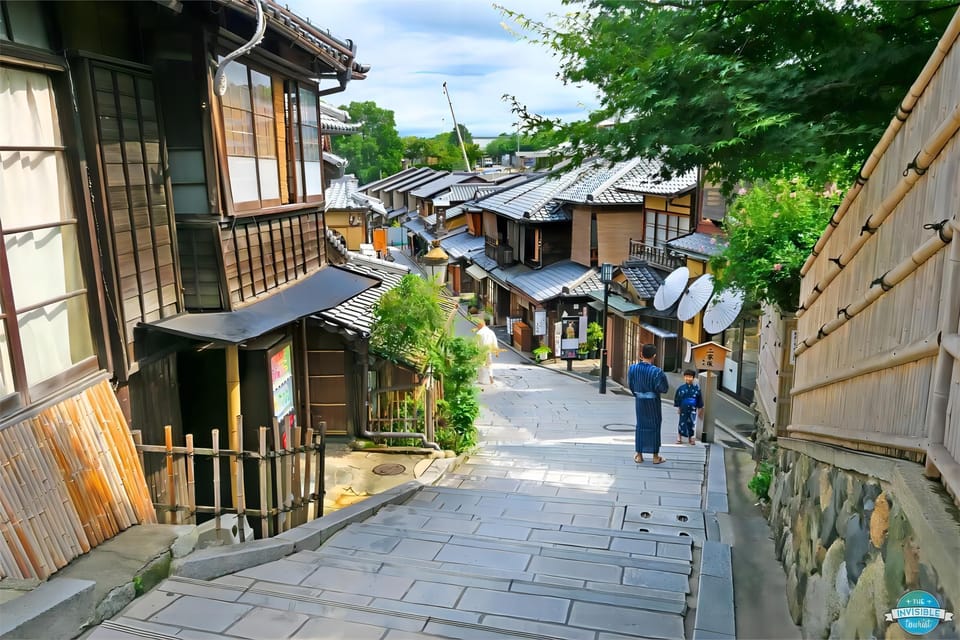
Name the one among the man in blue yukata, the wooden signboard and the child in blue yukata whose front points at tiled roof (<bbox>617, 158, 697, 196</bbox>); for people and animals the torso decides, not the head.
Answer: the man in blue yukata

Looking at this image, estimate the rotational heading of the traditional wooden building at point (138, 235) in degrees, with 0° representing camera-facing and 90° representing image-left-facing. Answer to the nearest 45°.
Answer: approximately 315°

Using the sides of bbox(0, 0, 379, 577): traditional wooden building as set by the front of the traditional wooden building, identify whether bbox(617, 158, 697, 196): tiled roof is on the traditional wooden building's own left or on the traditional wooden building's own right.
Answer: on the traditional wooden building's own left

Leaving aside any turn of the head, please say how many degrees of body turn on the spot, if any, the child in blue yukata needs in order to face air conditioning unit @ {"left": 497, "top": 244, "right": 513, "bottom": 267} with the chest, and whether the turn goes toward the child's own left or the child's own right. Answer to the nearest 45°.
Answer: approximately 135° to the child's own right

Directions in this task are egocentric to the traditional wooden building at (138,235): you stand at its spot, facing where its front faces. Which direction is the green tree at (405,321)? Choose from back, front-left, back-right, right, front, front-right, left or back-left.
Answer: left

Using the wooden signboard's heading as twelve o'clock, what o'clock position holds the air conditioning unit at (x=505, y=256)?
The air conditioning unit is roughly at 5 o'clock from the wooden signboard.

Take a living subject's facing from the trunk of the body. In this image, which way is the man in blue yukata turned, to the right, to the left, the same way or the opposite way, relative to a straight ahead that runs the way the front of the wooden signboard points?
the opposite way

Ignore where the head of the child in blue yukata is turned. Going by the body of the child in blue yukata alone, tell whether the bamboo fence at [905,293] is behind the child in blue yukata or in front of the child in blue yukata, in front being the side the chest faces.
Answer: in front

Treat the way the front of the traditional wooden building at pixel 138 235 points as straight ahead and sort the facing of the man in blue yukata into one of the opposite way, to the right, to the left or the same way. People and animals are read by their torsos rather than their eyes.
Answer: to the left

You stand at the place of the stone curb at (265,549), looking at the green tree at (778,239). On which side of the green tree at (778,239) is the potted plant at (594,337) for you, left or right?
left

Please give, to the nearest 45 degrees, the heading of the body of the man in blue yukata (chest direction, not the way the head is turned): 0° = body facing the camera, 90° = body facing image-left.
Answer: approximately 180°

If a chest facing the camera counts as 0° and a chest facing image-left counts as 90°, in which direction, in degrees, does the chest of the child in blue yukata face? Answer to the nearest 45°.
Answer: approximately 0°

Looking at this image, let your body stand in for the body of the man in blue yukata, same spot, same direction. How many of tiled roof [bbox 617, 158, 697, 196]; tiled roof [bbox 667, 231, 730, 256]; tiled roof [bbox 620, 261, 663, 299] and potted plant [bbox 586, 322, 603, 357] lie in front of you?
4

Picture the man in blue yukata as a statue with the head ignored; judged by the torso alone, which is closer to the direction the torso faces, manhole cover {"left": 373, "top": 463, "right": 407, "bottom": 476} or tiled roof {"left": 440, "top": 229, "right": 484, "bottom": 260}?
the tiled roof

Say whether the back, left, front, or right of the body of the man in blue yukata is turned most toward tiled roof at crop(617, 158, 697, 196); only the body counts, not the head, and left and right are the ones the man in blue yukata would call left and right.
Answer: front
